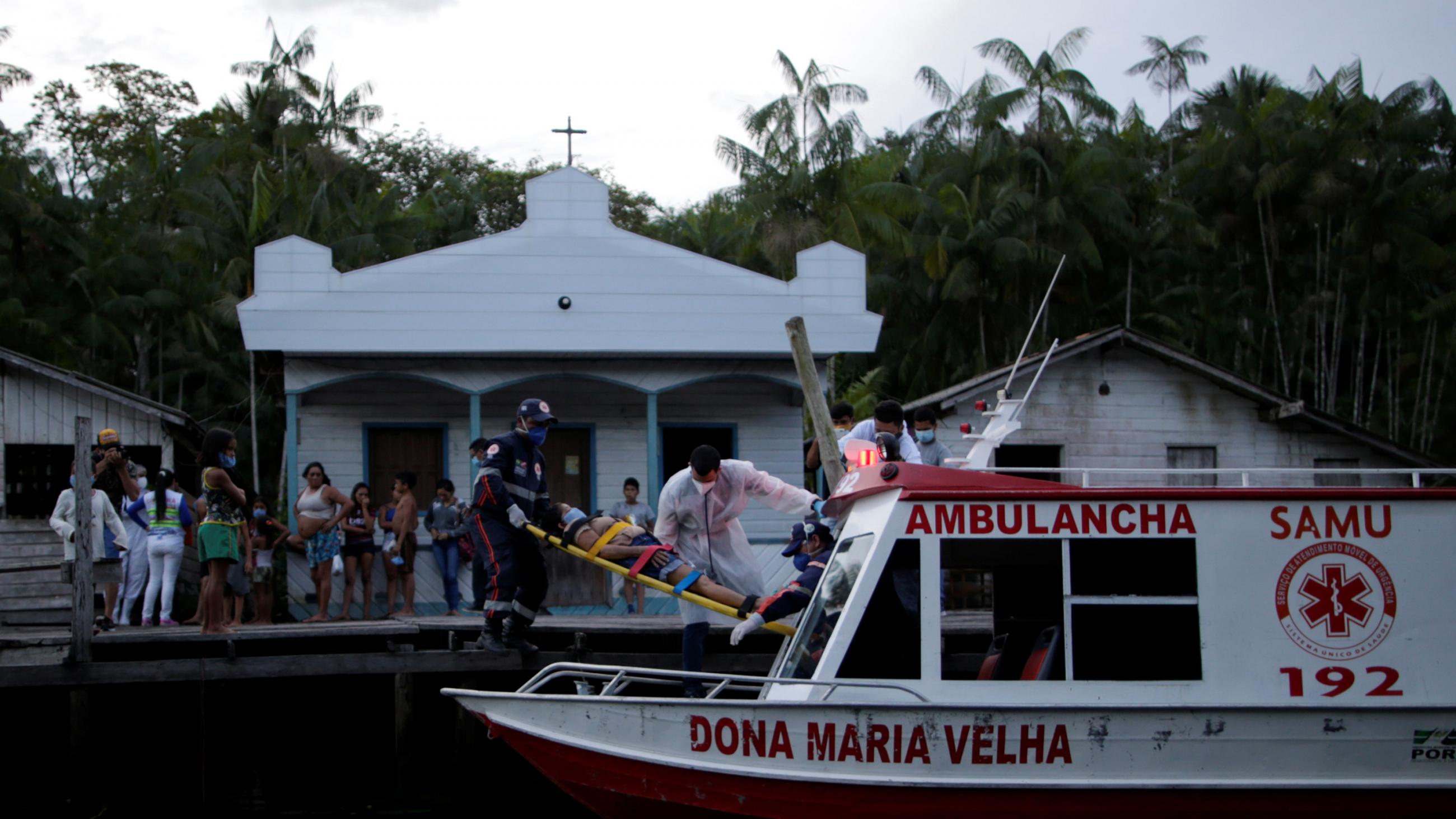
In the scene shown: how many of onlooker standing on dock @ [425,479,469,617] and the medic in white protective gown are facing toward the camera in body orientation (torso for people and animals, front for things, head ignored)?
2

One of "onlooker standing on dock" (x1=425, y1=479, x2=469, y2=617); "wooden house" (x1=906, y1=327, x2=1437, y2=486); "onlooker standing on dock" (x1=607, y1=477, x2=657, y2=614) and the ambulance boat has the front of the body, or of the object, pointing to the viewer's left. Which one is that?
the ambulance boat

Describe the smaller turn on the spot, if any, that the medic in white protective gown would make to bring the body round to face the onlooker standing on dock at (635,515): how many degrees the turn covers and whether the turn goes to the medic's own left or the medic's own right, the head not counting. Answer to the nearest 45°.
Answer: approximately 180°

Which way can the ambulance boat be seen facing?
to the viewer's left

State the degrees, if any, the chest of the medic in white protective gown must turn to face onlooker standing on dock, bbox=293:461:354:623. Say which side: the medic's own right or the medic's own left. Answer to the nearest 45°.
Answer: approximately 135° to the medic's own right

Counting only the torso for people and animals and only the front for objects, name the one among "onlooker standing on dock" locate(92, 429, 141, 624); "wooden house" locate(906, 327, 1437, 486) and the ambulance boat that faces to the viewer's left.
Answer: the ambulance boat

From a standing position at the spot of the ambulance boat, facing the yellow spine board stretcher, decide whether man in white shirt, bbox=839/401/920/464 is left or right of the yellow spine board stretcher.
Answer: right

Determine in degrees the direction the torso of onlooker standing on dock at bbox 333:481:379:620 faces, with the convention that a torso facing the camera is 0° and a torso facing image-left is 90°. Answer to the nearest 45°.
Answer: approximately 0°
